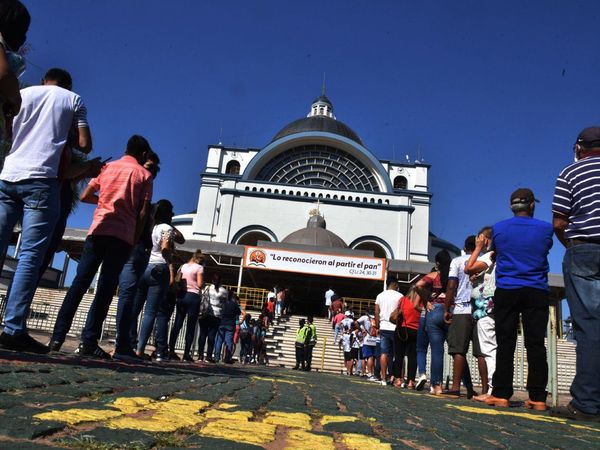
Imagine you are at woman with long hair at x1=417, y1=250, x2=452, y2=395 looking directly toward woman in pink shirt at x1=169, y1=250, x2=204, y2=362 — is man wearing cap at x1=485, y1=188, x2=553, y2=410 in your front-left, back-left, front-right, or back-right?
back-left

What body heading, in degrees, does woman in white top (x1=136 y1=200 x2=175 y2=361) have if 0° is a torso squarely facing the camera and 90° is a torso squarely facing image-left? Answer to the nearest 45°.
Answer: approximately 225°

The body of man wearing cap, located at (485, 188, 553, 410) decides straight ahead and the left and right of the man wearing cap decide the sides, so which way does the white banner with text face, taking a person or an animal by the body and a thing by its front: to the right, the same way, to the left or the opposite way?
the opposite way

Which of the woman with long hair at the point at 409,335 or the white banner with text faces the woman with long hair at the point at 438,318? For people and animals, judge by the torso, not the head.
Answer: the white banner with text

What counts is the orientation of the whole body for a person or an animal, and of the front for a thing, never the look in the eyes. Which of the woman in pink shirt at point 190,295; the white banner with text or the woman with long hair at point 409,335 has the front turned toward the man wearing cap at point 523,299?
the white banner with text

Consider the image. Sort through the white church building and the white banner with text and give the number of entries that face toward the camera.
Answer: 2

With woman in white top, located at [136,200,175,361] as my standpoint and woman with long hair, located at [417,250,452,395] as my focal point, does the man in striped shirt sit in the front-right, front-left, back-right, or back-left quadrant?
front-right

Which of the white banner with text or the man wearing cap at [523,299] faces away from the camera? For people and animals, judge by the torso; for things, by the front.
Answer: the man wearing cap

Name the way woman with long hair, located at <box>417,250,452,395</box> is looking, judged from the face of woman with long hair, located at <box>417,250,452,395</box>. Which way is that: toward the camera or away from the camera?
away from the camera

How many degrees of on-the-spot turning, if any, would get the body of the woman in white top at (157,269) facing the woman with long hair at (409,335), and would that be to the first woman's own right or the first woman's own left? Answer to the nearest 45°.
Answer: approximately 45° to the first woman's own right

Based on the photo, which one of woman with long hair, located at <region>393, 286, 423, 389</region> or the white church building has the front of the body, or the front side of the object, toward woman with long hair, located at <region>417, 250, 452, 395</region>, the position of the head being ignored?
the white church building

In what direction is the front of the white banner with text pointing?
toward the camera

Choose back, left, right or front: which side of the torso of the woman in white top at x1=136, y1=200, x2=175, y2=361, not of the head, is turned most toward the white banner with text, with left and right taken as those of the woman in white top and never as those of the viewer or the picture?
front

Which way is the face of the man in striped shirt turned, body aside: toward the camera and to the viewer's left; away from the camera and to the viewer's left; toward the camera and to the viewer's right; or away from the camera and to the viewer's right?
away from the camera and to the viewer's left

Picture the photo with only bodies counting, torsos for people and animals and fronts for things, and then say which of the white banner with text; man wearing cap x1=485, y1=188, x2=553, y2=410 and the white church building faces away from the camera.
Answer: the man wearing cap

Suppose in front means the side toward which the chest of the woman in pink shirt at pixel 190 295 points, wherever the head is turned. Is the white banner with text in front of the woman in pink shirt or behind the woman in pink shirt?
in front

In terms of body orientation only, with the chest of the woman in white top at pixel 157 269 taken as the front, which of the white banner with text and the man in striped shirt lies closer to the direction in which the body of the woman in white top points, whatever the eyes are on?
the white banner with text

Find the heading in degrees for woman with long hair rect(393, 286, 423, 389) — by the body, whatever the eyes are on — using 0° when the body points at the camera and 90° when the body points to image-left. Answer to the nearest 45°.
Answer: approximately 180°

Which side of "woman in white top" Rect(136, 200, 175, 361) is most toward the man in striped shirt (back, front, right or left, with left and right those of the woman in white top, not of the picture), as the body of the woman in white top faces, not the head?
right

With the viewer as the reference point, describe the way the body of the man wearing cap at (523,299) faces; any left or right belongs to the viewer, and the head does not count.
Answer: facing away from the viewer

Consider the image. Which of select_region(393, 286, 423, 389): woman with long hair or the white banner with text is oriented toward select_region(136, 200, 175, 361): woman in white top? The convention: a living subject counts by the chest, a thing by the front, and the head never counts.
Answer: the white banner with text
